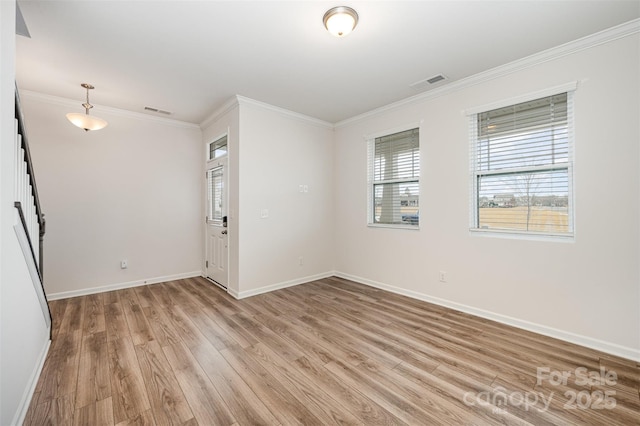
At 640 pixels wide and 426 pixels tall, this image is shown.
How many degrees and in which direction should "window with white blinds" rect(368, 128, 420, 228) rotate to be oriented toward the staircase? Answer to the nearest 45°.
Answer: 0° — it already faces it

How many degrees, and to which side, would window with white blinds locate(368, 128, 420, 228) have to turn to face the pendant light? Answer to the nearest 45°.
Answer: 0° — it already faces it

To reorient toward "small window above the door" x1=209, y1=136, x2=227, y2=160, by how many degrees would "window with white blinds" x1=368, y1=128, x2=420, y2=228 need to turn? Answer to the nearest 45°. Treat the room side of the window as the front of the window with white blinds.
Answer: approximately 45° to its right

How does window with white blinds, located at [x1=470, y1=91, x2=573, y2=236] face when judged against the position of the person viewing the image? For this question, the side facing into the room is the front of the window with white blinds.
facing the viewer and to the left of the viewer

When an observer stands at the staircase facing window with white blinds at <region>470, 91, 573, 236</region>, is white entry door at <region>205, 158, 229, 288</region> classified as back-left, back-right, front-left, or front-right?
front-left
